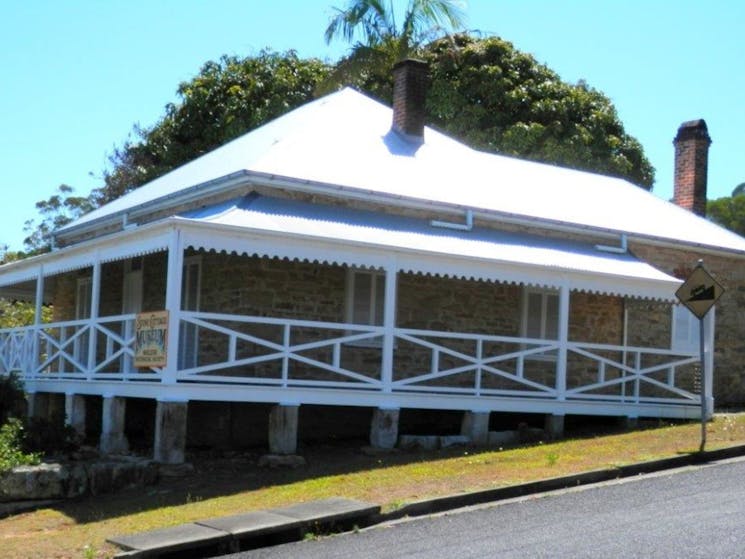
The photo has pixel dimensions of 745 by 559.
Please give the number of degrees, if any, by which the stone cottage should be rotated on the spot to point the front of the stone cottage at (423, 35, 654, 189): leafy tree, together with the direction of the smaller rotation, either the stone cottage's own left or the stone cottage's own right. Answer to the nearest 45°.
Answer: approximately 135° to the stone cottage's own right

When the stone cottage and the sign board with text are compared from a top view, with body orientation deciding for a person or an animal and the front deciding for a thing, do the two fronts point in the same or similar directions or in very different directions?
same or similar directions

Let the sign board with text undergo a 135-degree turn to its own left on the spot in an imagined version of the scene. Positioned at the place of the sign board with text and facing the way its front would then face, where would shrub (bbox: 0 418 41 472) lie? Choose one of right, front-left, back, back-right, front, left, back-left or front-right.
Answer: back

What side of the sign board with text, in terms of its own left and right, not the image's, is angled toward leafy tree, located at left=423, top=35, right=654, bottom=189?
back

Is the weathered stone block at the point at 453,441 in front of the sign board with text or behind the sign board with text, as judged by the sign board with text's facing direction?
behind

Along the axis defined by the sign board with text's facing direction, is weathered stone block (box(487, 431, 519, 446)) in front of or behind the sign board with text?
behind

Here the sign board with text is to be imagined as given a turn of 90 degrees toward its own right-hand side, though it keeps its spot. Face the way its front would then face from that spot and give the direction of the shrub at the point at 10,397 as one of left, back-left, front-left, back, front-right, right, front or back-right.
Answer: front

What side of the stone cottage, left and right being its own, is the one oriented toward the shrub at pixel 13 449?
front

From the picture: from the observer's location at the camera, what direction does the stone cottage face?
facing the viewer and to the left of the viewer

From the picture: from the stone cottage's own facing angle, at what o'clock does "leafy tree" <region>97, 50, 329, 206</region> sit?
The leafy tree is roughly at 4 o'clock from the stone cottage.

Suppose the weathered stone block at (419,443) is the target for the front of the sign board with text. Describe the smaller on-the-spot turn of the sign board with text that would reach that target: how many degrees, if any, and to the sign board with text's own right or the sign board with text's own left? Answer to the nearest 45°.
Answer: approximately 135° to the sign board with text's own left
